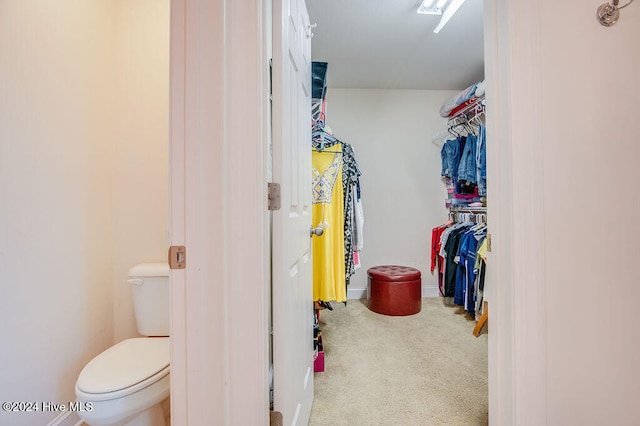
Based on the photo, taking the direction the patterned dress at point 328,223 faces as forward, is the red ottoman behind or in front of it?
behind

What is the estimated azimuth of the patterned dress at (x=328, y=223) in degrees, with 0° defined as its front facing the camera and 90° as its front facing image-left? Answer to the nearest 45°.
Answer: approximately 0°

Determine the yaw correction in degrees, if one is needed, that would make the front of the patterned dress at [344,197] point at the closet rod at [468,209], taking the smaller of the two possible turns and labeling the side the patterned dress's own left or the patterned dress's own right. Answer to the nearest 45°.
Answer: approximately 135° to the patterned dress's own left

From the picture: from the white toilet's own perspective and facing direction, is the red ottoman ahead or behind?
behind

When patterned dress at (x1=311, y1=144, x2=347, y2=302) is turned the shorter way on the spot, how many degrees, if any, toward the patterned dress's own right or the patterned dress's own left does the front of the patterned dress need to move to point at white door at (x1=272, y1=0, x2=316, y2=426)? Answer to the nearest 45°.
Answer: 0° — it already faces it

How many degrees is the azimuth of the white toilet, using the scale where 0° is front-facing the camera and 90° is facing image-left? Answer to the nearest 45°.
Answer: approximately 45°
